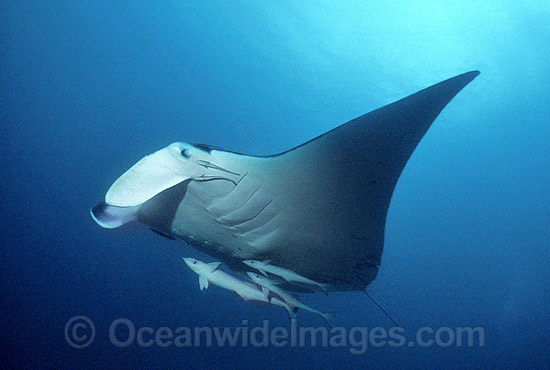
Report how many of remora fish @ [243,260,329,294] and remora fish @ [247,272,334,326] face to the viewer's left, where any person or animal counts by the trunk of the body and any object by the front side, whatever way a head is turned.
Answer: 2

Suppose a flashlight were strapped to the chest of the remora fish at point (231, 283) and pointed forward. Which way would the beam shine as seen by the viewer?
to the viewer's left

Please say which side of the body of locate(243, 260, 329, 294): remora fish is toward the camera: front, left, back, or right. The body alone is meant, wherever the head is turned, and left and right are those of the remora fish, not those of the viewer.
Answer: left

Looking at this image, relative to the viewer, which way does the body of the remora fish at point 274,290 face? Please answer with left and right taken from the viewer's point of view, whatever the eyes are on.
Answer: facing to the left of the viewer
